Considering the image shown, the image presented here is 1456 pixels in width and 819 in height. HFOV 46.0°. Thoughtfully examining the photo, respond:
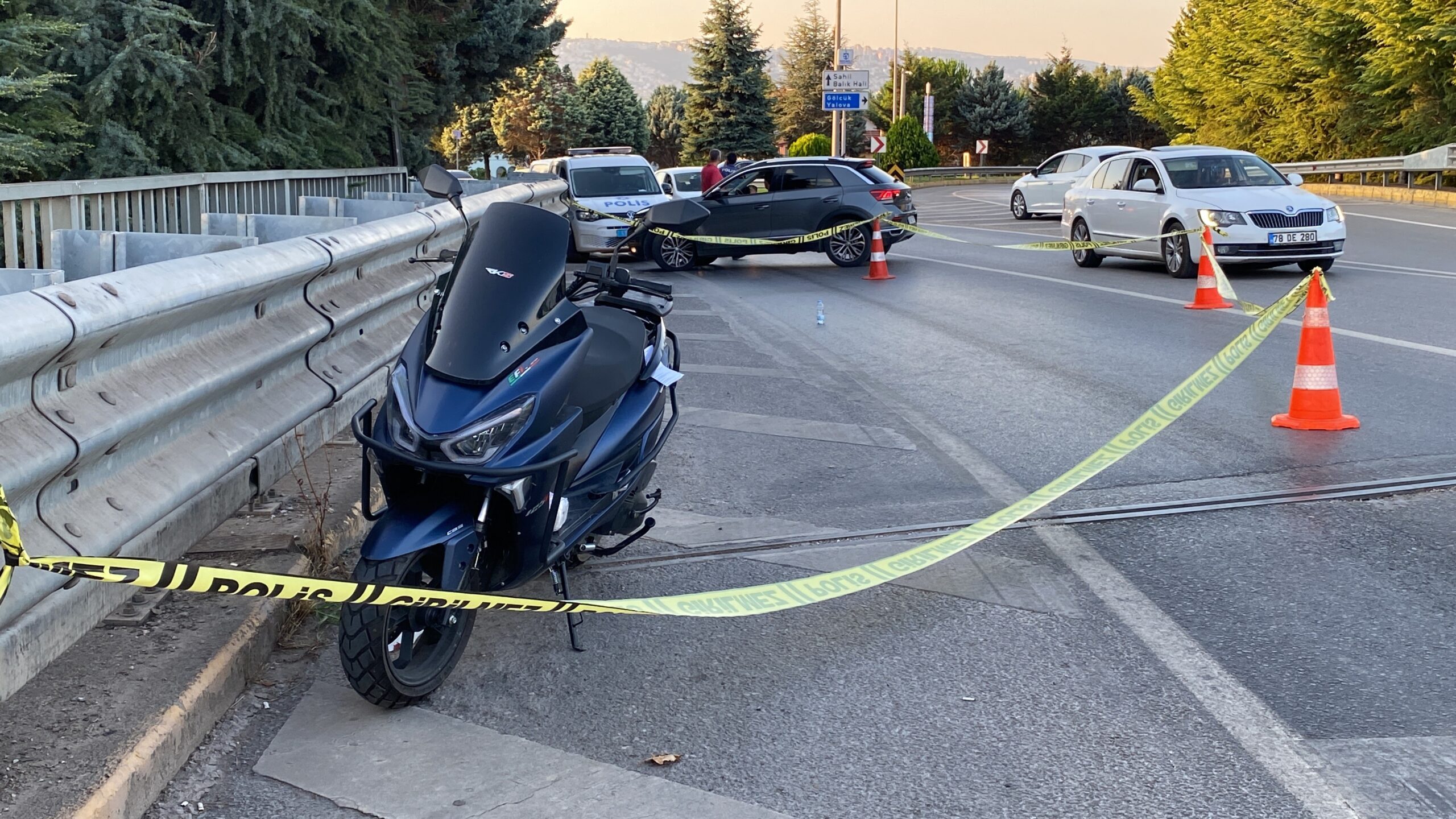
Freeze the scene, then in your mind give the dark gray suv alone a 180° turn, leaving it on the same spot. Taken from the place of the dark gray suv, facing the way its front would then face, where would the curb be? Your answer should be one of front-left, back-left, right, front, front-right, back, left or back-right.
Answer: right

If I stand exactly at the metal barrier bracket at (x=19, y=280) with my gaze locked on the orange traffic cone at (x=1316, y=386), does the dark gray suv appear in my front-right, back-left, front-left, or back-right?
front-left

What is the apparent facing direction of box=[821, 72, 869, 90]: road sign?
toward the camera

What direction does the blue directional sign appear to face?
toward the camera

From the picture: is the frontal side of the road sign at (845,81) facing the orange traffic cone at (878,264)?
yes

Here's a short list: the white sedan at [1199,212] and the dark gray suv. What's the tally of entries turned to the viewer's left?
1

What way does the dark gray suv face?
to the viewer's left

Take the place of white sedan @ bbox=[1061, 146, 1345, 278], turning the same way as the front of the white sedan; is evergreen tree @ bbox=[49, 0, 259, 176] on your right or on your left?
on your right

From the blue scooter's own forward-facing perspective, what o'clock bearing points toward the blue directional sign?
The blue directional sign is roughly at 5 o'clock from the blue scooter.

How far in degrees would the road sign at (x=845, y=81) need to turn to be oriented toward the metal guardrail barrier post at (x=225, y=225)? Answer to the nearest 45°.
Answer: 0° — it already faces it

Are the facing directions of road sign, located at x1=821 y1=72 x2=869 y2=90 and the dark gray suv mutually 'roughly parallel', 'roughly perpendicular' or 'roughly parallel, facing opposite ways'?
roughly perpendicular

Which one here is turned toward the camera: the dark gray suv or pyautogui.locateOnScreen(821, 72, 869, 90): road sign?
the road sign

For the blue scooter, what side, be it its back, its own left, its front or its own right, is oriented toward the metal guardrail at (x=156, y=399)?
right

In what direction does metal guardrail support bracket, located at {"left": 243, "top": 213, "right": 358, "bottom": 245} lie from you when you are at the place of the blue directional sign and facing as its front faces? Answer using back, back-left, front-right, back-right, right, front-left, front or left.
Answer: front

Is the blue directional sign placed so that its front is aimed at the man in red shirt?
yes

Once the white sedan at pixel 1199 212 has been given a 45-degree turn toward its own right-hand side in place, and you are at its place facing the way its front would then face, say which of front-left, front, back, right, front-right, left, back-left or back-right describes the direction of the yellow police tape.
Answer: front

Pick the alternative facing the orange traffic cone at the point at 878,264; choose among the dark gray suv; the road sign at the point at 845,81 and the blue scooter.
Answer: the road sign

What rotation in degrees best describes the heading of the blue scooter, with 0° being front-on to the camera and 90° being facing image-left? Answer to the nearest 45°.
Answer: approximately 45°

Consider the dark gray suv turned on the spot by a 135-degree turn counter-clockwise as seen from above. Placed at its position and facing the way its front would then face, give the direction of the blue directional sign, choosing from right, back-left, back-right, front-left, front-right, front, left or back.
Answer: back-left

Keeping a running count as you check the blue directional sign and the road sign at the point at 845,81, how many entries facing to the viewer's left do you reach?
0
